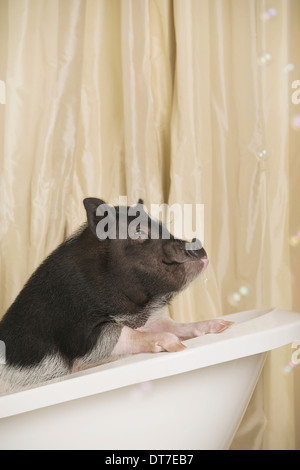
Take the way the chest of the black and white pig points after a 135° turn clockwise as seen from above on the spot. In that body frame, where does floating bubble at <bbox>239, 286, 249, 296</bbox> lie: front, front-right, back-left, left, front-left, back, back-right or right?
back

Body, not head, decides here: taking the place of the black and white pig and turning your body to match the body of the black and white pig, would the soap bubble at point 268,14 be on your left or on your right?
on your left

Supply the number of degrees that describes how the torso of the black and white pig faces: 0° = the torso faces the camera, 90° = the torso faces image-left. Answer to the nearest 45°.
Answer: approximately 270°

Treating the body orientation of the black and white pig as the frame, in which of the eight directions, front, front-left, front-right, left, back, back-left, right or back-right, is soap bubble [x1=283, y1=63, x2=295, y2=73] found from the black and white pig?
front-left

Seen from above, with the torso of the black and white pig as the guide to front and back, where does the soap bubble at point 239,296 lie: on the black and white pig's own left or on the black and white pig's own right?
on the black and white pig's own left

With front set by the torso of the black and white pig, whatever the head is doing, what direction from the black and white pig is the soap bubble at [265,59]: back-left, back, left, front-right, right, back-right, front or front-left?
front-left
